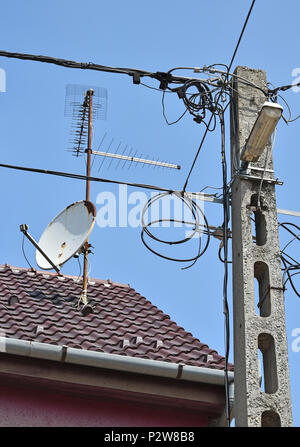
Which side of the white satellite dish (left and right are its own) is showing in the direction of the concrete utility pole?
left

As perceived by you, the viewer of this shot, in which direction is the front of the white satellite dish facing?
facing the viewer and to the left of the viewer
